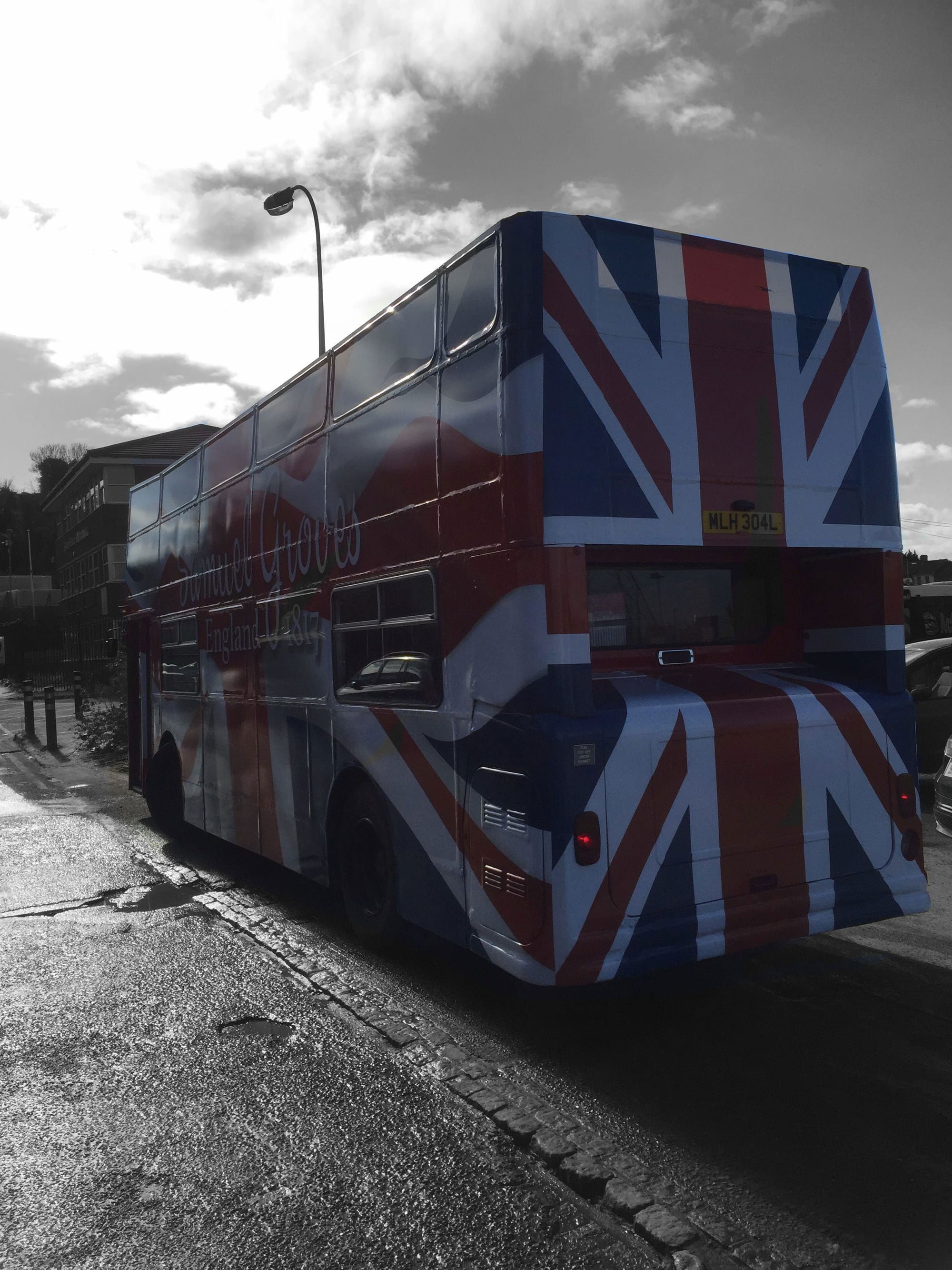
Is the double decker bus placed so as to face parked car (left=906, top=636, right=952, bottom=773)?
no

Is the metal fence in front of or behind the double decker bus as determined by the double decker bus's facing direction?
in front

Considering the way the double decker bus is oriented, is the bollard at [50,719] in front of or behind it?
in front

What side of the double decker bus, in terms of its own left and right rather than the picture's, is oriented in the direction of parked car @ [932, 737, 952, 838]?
right

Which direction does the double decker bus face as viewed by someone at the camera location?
facing away from the viewer and to the left of the viewer

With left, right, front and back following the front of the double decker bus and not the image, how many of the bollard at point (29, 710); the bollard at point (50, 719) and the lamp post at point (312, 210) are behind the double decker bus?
0

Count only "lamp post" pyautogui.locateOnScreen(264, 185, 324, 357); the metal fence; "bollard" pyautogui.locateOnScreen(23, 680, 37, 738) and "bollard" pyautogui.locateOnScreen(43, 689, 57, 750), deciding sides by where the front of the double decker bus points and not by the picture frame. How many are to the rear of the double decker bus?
0

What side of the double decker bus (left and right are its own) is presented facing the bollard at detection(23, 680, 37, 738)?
front

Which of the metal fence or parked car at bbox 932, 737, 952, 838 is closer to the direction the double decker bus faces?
the metal fence

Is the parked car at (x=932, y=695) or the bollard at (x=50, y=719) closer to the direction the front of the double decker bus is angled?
the bollard
